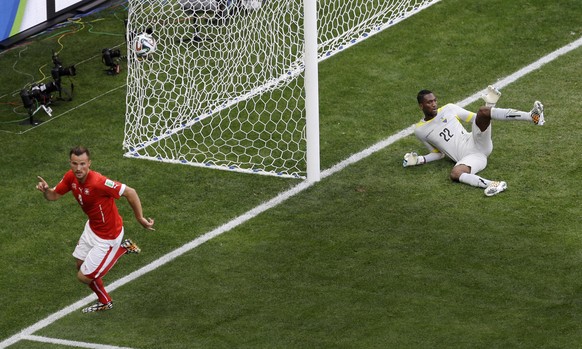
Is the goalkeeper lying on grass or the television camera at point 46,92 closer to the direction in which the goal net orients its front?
the goalkeeper lying on grass

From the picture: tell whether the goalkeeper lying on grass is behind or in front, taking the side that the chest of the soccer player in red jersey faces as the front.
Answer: behind

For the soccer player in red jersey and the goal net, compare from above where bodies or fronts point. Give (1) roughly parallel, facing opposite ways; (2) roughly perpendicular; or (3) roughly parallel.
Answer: roughly perpendicular

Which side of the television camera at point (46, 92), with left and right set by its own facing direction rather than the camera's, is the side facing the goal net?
front

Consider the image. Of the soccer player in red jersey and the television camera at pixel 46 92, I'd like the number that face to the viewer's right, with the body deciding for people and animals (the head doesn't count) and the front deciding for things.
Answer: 1

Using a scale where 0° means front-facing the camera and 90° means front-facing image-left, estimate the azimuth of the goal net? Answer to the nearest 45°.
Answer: approximately 315°

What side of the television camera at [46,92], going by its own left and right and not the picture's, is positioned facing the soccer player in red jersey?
right

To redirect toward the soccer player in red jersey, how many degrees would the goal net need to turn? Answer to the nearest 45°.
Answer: approximately 45° to its right

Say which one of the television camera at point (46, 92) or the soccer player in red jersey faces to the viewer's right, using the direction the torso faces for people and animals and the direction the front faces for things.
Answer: the television camera

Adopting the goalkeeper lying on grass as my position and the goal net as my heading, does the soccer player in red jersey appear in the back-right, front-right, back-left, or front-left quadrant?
front-left

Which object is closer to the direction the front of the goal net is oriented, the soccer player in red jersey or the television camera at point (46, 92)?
the soccer player in red jersey

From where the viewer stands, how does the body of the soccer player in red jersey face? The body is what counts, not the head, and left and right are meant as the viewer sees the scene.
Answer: facing the viewer and to the left of the viewer
